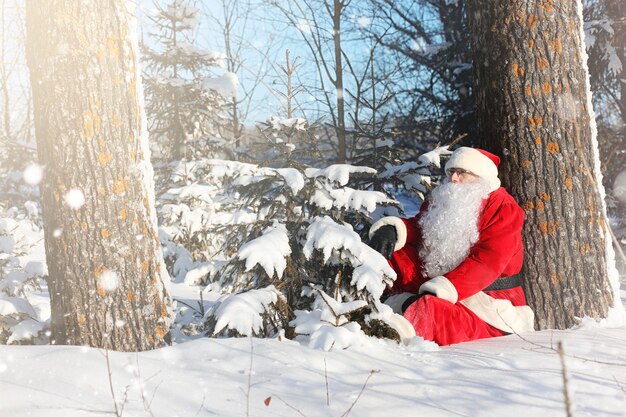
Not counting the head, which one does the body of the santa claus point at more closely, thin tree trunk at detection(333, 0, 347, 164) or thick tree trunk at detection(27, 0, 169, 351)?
the thick tree trunk

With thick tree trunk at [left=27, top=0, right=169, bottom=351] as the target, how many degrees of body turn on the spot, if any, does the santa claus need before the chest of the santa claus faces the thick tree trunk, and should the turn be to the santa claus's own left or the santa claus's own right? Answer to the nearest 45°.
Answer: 0° — they already face it

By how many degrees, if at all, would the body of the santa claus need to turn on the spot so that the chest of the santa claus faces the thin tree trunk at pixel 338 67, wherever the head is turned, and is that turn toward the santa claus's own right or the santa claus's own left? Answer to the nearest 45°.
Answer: approximately 135° to the santa claus's own right

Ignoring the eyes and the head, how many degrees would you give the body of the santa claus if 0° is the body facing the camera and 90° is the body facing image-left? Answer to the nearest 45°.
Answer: approximately 45°
